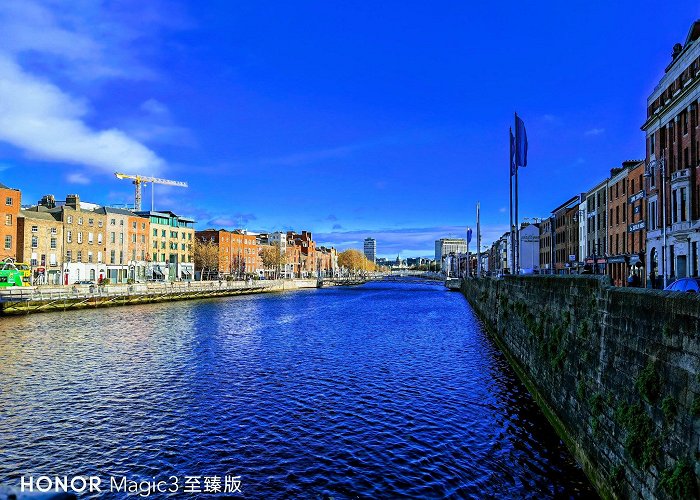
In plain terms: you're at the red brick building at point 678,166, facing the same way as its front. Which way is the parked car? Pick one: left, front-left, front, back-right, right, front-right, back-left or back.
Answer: front-left

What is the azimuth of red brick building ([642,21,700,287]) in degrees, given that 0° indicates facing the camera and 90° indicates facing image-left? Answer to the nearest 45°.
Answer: approximately 45°
